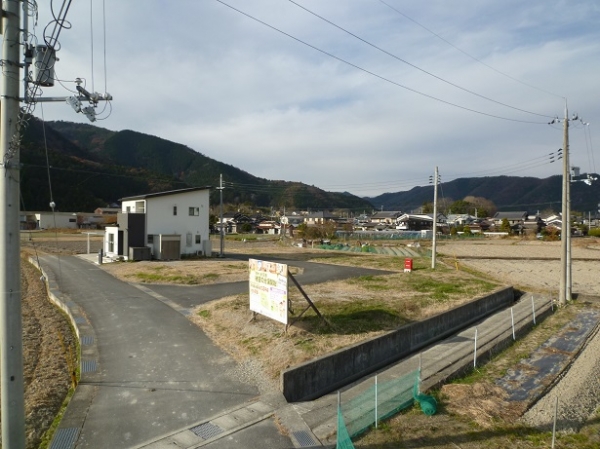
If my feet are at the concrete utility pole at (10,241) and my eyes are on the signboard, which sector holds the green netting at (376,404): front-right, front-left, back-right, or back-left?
front-right

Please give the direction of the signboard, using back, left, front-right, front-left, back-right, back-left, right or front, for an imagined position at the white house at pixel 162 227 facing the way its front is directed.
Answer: front-left

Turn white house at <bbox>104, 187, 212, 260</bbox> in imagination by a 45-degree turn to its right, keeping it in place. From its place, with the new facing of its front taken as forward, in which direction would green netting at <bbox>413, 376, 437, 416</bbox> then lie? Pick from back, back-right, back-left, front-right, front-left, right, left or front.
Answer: left

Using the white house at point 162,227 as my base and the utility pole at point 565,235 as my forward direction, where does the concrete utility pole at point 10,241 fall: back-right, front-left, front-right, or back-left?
front-right

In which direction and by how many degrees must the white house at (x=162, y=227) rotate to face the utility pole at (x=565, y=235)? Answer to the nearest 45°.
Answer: approximately 90° to its left

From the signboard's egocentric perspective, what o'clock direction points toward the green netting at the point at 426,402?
The green netting is roughly at 9 o'clock from the signboard.

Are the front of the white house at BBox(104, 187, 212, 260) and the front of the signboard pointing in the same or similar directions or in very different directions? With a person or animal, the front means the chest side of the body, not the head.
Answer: same or similar directions

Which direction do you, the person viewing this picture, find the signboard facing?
facing the viewer and to the left of the viewer

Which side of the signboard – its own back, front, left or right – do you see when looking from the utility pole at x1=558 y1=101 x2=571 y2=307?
back

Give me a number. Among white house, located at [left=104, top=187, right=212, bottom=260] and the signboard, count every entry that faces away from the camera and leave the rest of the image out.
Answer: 0

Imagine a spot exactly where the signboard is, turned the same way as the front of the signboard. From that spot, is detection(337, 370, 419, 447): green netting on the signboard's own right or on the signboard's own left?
on the signboard's own left

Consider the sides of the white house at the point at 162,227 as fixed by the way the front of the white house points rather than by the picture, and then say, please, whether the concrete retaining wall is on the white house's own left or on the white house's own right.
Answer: on the white house's own left

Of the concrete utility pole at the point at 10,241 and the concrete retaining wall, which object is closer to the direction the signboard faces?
the concrete utility pole

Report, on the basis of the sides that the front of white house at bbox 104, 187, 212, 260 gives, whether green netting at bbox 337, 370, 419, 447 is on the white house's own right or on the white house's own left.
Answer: on the white house's own left

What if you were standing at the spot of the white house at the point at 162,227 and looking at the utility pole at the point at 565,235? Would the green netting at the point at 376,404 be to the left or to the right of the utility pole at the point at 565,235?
right
